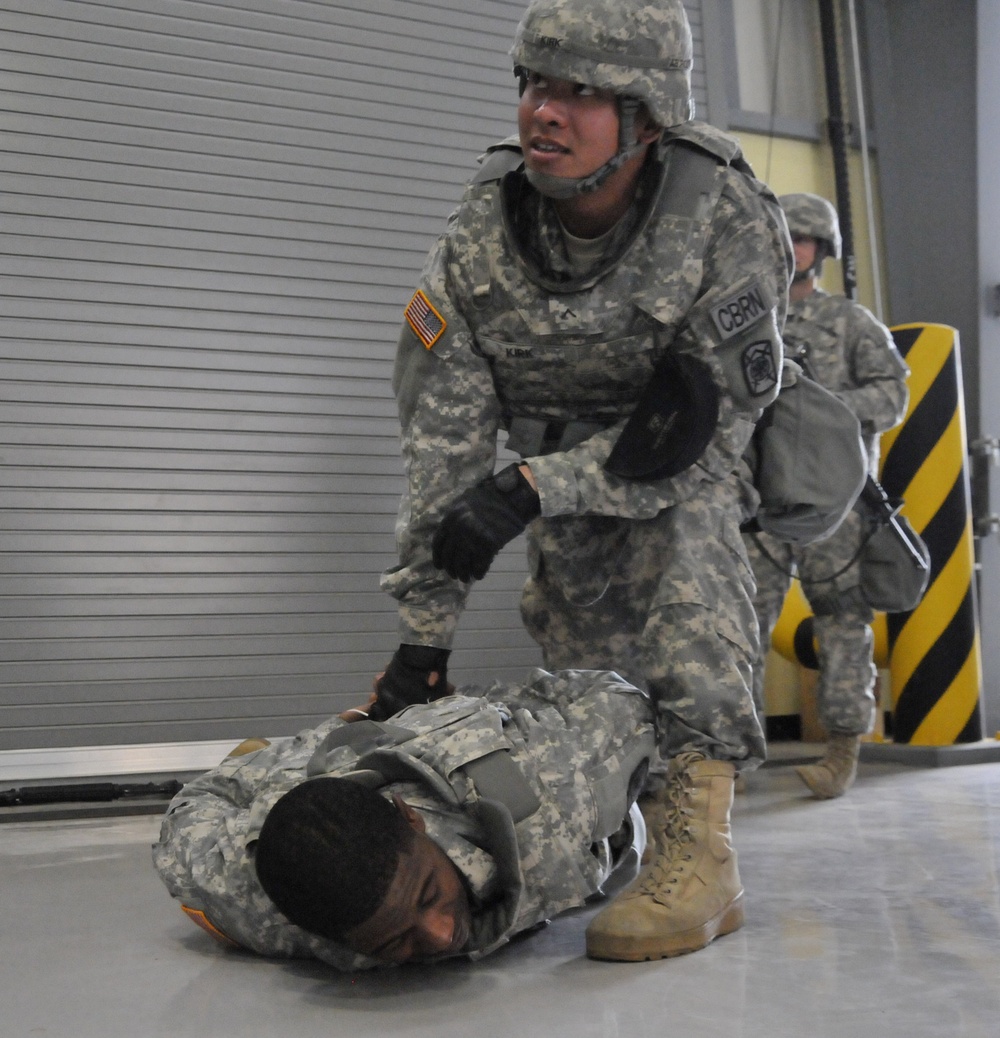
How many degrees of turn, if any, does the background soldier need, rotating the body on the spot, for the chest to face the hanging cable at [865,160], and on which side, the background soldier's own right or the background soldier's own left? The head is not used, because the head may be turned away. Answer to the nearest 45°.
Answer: approximately 135° to the background soldier's own right

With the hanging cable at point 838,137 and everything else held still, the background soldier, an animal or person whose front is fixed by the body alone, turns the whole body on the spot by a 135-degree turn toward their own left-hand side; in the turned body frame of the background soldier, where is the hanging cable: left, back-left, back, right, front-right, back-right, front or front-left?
left

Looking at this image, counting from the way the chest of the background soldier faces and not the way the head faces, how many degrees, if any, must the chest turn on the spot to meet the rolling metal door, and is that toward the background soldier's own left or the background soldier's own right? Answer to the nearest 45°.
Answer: approximately 45° to the background soldier's own right

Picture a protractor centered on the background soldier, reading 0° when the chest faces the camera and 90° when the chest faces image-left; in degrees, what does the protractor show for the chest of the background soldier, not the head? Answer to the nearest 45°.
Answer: approximately 45°

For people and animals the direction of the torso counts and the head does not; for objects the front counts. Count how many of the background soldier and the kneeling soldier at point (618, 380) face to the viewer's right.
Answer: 0

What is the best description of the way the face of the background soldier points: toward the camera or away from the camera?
toward the camera

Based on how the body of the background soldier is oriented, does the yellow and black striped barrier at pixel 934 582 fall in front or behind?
behind

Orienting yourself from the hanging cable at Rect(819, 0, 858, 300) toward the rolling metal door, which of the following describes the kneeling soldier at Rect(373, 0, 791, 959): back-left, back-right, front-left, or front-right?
front-left

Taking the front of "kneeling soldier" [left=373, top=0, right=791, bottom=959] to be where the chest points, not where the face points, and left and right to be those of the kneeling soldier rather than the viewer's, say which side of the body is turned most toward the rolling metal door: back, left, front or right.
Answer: right

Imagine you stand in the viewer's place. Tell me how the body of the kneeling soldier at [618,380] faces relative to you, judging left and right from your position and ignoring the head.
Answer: facing the viewer and to the left of the viewer

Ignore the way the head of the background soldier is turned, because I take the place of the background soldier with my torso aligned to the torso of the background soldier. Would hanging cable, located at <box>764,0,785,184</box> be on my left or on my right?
on my right

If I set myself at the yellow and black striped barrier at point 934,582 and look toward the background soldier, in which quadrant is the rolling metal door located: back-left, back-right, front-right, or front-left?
front-right

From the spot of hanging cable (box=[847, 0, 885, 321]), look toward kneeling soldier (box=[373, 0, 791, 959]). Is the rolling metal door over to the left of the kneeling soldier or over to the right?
right

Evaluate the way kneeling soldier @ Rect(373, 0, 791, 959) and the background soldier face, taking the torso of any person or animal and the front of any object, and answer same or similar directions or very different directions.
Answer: same or similar directions
